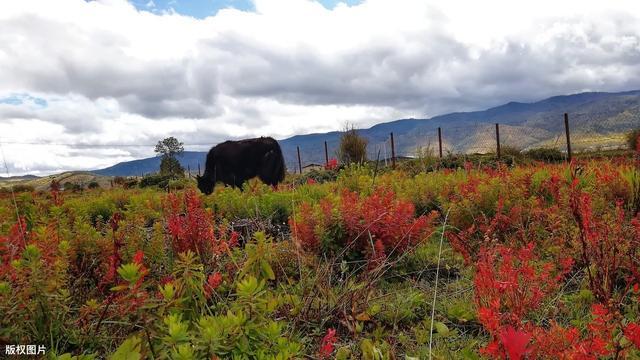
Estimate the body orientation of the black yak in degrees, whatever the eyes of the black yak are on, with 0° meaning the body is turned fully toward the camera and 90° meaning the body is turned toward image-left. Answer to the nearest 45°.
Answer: approximately 90°

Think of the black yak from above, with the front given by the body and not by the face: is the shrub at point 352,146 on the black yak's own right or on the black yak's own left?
on the black yak's own right

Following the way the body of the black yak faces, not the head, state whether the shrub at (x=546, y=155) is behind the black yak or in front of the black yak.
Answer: behind

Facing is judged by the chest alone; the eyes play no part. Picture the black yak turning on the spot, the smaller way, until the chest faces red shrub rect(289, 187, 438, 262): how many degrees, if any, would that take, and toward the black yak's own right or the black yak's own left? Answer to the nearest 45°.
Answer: approximately 90° to the black yak's own left

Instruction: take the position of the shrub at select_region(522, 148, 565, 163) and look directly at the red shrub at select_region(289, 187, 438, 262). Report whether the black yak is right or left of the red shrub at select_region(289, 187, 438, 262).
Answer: right
